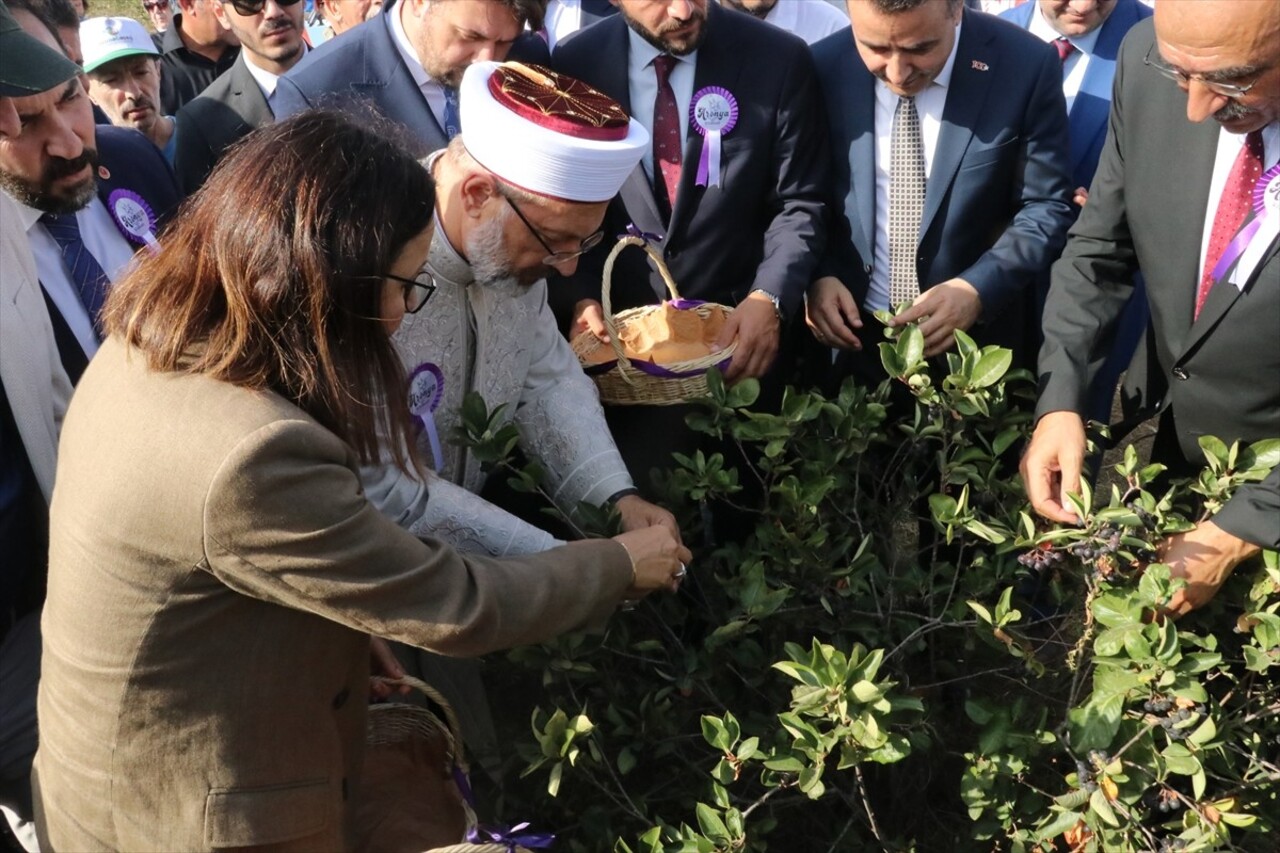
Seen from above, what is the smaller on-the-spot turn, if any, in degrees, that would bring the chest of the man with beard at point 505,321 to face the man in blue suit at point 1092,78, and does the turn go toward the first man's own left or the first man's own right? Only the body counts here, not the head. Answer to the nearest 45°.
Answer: approximately 90° to the first man's own left

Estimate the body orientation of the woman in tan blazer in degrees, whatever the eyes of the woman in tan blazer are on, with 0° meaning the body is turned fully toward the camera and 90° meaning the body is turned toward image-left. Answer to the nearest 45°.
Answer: approximately 270°

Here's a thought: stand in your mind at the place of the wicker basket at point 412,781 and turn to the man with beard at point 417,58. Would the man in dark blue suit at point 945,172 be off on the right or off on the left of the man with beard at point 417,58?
right

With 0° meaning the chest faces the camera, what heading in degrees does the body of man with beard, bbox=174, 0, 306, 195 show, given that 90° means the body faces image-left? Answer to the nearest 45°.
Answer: approximately 315°

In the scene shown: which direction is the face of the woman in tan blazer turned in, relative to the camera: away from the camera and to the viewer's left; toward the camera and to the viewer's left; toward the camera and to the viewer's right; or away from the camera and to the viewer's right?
away from the camera and to the viewer's right

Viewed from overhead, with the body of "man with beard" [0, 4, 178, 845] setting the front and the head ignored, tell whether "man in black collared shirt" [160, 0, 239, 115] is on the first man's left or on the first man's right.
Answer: on the first man's left

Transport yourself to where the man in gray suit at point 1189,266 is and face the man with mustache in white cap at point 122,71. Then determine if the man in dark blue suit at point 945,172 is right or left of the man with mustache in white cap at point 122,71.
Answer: right

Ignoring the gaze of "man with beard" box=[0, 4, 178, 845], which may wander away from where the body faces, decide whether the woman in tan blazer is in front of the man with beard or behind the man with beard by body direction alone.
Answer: in front
